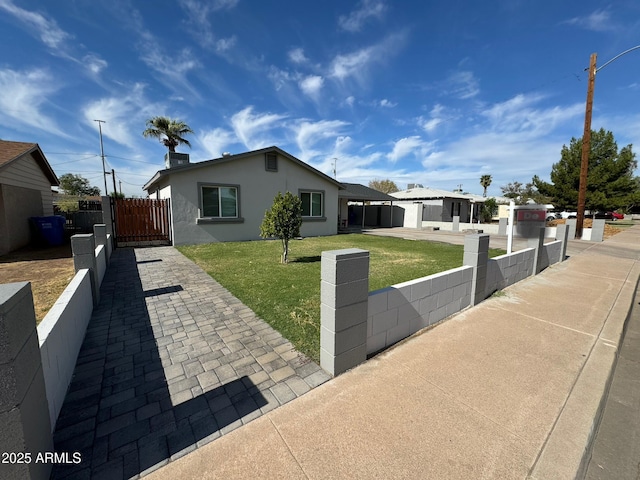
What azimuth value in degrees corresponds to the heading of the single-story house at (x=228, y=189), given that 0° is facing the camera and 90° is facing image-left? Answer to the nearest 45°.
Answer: approximately 315°

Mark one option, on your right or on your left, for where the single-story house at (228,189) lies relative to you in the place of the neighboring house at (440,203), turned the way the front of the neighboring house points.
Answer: on your right

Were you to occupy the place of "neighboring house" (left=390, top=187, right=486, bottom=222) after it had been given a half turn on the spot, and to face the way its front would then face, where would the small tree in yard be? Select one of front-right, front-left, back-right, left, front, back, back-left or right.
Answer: back-left

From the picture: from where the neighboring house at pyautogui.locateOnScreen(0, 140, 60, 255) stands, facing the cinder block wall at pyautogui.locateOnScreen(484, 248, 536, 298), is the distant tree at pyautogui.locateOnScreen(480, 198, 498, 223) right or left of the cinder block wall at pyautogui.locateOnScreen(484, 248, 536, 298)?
left

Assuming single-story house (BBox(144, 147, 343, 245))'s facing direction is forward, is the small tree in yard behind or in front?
in front

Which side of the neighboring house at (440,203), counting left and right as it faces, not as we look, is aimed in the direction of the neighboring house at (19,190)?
right

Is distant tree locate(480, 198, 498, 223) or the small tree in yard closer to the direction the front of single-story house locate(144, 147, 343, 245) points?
the small tree in yard

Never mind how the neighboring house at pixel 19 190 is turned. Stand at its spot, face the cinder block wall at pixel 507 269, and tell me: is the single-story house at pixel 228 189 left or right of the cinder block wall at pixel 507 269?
left

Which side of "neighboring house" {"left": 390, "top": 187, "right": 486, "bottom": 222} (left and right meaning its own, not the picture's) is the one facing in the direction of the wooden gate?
right

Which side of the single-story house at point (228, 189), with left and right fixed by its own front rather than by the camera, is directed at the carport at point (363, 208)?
left

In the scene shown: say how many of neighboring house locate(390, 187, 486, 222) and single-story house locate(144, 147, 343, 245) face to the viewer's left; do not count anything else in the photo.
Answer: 0

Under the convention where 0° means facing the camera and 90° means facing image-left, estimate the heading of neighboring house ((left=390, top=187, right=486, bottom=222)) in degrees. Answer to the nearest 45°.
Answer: approximately 315°
